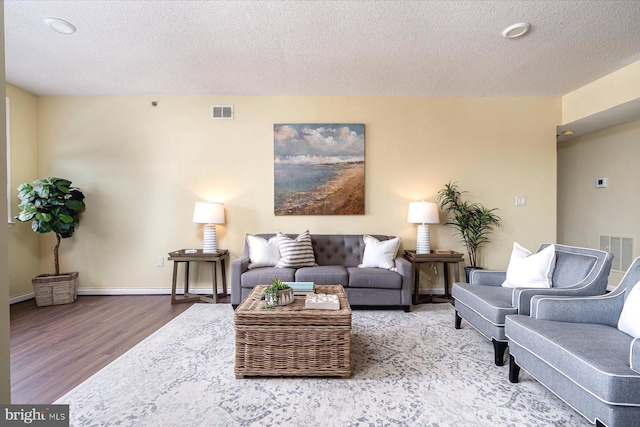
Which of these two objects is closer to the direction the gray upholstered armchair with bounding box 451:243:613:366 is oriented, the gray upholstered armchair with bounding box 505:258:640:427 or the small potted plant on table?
the small potted plant on table

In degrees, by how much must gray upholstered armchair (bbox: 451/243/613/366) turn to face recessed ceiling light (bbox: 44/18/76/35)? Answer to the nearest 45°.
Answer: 0° — it already faces it

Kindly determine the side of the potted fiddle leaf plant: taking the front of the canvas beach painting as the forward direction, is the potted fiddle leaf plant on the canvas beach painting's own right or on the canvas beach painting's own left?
on the canvas beach painting's own right

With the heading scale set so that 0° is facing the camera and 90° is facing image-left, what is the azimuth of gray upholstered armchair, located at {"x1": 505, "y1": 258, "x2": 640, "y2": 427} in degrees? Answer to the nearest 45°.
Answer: approximately 45°

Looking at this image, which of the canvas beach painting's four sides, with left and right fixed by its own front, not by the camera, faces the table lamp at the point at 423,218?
left

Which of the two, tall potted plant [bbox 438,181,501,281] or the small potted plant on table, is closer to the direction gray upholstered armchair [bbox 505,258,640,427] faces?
the small potted plant on table

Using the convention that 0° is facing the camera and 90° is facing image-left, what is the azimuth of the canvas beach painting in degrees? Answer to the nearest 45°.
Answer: approximately 0°

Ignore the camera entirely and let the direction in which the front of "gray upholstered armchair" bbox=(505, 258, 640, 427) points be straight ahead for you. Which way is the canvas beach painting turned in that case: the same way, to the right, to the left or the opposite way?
to the left

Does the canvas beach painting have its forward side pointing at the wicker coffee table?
yes

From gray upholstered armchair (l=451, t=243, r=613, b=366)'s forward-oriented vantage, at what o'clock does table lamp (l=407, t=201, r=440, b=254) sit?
The table lamp is roughly at 3 o'clock from the gray upholstered armchair.
